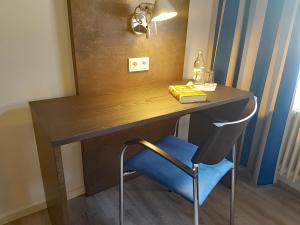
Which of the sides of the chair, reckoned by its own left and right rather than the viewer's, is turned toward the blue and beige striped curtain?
right

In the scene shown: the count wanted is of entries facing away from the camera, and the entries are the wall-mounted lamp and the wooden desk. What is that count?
0

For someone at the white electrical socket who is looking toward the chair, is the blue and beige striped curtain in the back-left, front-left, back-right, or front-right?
front-left

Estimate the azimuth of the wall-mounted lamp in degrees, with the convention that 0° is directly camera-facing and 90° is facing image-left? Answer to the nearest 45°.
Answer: approximately 315°

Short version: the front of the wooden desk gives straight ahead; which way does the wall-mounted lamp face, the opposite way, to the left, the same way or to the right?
the same way

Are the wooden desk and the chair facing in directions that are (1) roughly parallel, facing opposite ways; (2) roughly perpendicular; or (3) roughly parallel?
roughly parallel, facing opposite ways

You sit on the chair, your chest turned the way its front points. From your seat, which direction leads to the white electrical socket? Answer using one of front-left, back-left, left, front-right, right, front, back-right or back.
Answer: front

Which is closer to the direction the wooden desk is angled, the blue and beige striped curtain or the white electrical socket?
the blue and beige striped curtain

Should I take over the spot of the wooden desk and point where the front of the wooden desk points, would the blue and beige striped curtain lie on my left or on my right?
on my left

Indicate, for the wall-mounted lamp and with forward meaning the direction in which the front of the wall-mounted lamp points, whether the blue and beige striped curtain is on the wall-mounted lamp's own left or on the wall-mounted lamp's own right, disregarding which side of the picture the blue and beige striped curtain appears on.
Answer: on the wall-mounted lamp's own left

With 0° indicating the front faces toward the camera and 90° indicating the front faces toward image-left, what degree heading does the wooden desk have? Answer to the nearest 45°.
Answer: approximately 315°
